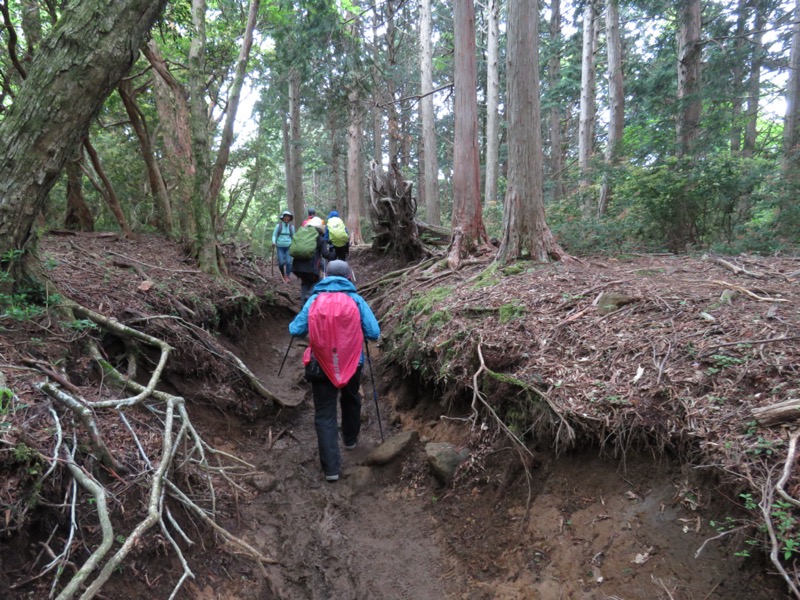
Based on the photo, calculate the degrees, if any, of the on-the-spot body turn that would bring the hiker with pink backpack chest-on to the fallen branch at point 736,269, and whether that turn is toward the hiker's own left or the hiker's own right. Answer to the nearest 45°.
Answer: approximately 90° to the hiker's own right

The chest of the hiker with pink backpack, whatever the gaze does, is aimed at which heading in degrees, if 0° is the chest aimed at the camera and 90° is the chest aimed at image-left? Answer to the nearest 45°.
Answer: approximately 180°

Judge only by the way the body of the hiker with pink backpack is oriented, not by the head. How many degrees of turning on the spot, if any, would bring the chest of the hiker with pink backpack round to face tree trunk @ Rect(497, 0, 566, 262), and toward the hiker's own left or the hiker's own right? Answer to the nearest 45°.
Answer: approximately 45° to the hiker's own right

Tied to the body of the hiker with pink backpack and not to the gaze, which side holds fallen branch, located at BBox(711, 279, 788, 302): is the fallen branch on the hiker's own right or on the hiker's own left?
on the hiker's own right

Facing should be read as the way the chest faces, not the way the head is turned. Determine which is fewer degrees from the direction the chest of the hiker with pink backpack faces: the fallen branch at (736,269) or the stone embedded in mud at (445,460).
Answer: the fallen branch

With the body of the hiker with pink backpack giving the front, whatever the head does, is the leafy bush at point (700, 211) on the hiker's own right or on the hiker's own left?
on the hiker's own right

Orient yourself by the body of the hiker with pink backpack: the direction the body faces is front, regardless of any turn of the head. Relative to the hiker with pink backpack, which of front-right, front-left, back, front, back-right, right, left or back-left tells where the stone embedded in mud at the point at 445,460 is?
back-right

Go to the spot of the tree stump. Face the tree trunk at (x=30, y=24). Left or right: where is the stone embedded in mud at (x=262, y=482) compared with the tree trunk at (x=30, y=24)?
left
